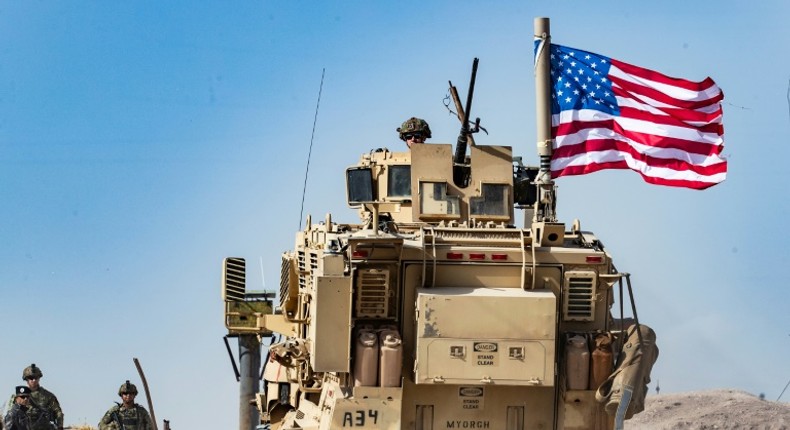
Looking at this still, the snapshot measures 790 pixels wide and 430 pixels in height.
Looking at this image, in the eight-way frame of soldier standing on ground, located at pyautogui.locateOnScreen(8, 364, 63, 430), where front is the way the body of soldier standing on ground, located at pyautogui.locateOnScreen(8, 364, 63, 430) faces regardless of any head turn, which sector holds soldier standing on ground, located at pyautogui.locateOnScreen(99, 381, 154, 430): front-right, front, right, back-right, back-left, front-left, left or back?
front-left

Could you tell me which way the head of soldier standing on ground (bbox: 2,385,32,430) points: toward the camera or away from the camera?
toward the camera

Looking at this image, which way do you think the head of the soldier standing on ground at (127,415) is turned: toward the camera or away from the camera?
toward the camera

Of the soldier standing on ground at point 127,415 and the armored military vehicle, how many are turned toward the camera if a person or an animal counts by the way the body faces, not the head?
1

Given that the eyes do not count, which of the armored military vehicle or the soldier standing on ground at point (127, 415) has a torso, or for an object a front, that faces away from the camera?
the armored military vehicle

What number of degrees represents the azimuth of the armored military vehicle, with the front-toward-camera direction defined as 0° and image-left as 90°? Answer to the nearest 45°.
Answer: approximately 180°

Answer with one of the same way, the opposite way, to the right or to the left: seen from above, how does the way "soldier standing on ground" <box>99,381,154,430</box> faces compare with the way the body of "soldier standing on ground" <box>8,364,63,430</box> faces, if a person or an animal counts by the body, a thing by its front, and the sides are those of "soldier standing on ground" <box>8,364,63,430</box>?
the same way

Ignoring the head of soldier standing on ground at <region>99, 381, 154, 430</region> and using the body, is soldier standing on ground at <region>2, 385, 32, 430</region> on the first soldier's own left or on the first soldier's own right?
on the first soldier's own right

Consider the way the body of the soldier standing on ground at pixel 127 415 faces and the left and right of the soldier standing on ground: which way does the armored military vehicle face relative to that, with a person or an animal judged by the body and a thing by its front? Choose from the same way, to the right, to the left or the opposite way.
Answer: the opposite way

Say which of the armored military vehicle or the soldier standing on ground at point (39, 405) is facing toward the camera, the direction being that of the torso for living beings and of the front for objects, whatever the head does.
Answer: the soldier standing on ground

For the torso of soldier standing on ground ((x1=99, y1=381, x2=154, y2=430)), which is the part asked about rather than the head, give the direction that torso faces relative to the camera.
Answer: toward the camera

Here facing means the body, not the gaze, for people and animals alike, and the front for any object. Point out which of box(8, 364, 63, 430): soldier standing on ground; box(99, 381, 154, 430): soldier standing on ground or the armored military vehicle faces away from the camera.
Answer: the armored military vehicle

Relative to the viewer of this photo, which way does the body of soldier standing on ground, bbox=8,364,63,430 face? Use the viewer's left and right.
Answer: facing the viewer
